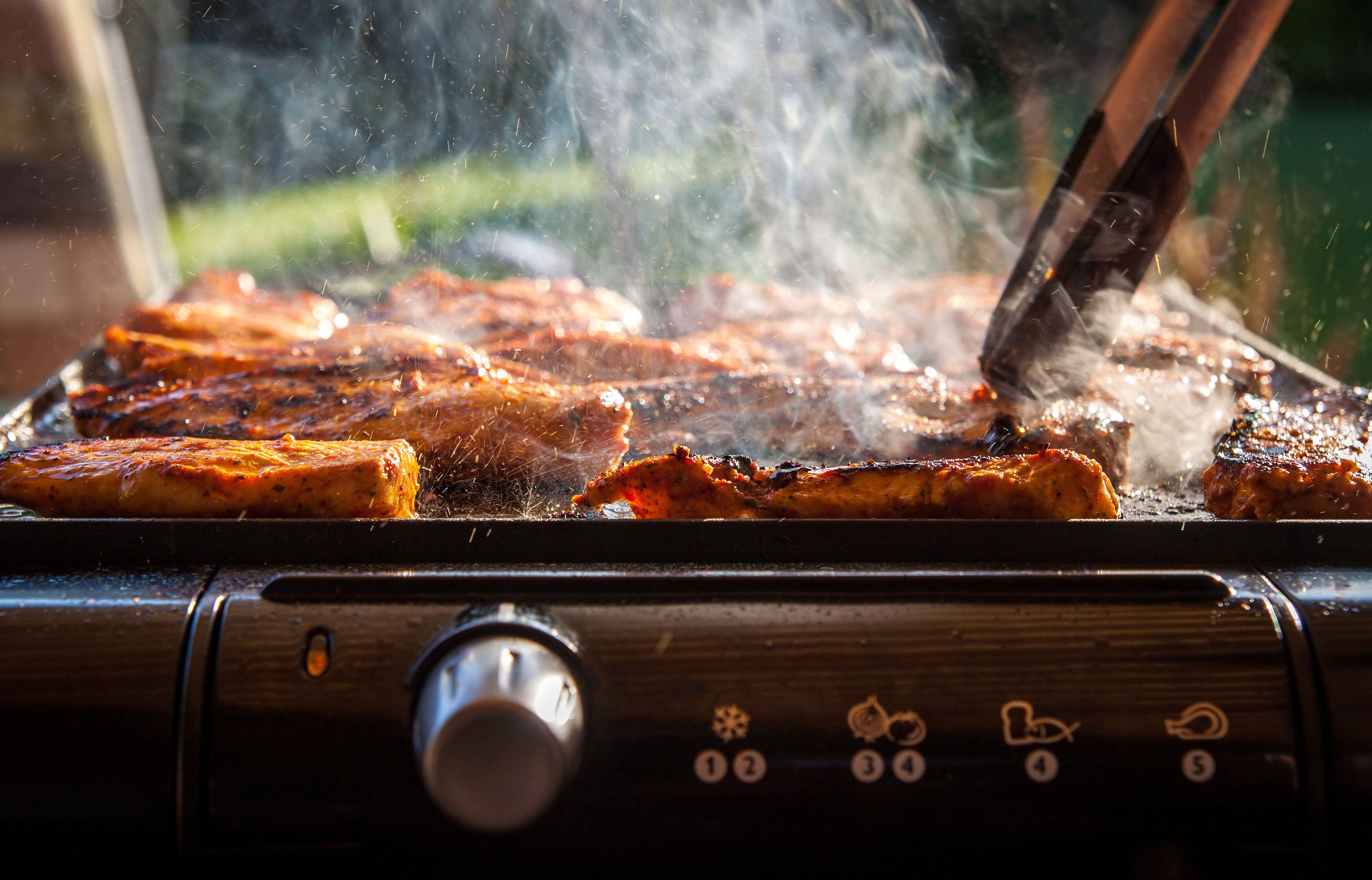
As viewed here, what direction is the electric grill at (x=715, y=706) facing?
toward the camera

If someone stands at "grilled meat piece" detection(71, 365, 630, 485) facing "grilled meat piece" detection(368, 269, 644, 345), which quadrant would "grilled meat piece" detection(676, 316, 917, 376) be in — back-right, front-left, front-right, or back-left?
front-right
